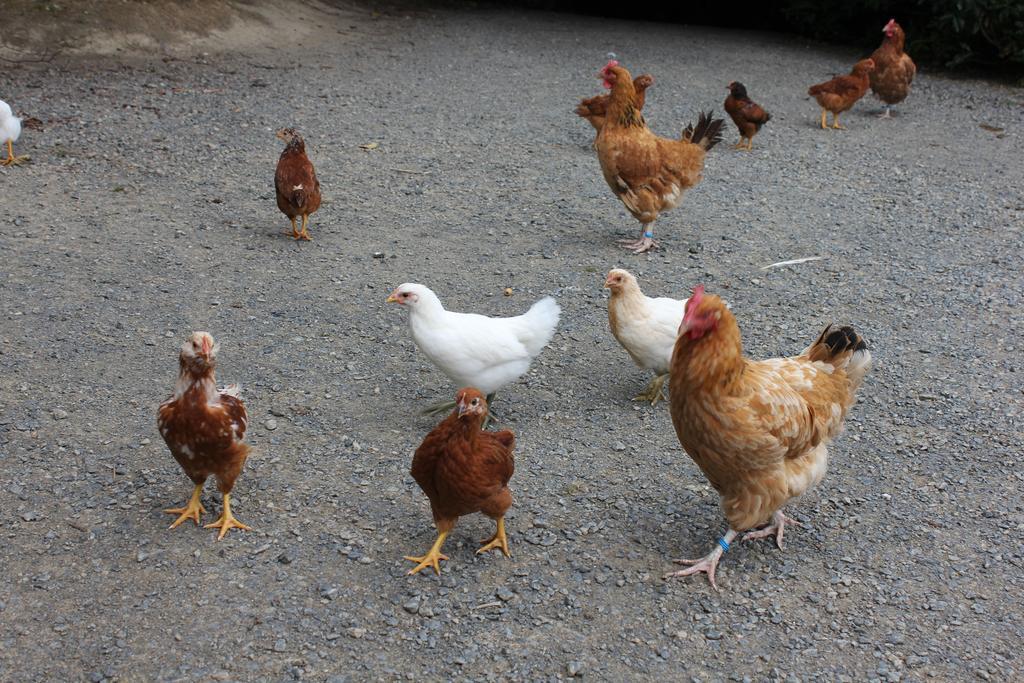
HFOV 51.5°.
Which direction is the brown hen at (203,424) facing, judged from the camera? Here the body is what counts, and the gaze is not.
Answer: toward the camera

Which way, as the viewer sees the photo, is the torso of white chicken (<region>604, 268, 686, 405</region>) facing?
to the viewer's left

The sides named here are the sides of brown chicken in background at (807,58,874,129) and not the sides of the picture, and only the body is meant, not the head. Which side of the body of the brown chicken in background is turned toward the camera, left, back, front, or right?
right

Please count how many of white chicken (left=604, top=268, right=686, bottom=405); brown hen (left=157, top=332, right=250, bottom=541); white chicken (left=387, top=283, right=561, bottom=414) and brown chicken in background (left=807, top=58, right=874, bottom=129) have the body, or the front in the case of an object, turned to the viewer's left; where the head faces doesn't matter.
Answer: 2

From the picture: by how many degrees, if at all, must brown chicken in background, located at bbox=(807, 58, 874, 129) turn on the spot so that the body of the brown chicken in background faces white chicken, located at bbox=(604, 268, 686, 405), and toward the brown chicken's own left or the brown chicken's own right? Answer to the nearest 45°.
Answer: approximately 90° to the brown chicken's own right

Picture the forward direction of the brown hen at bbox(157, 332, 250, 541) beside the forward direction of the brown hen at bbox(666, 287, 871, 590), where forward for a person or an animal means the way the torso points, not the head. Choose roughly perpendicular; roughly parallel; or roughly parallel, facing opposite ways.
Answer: roughly perpendicular

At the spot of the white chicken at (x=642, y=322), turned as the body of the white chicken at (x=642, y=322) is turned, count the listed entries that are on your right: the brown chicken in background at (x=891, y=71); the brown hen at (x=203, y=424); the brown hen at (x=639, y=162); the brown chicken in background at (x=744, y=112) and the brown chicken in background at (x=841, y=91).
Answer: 4

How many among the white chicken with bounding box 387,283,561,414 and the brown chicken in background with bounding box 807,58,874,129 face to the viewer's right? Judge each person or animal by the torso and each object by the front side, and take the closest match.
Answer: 1

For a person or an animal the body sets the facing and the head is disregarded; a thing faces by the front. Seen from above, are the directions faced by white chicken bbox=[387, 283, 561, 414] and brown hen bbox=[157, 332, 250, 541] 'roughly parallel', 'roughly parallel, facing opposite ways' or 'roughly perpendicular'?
roughly perpendicular

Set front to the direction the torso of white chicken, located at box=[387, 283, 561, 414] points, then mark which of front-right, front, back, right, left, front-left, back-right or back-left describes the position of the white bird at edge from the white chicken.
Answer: front-right

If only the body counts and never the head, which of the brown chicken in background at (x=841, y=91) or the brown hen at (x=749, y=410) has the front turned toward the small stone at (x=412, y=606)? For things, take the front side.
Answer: the brown hen

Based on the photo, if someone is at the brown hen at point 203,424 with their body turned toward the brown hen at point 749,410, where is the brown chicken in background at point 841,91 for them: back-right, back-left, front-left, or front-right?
front-left

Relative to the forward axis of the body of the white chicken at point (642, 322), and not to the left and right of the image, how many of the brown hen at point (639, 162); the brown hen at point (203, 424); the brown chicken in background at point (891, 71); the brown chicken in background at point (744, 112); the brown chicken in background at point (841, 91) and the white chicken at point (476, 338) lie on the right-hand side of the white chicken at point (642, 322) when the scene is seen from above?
4

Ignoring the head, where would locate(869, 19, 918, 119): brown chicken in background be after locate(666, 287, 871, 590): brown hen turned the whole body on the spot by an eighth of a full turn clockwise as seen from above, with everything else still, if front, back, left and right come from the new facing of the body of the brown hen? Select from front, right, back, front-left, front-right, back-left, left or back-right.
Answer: right

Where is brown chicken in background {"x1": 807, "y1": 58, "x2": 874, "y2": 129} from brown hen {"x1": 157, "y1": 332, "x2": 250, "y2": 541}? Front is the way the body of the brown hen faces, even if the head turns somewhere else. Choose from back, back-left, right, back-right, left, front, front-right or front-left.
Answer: back-left

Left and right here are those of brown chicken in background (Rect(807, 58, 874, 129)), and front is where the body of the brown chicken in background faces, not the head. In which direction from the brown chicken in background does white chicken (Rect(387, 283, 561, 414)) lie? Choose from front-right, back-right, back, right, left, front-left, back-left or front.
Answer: right

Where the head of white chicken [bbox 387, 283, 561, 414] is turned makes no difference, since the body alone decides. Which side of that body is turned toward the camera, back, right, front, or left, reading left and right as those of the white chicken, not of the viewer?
left

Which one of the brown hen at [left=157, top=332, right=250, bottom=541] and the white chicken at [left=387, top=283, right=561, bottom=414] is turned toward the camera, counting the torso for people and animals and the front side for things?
the brown hen

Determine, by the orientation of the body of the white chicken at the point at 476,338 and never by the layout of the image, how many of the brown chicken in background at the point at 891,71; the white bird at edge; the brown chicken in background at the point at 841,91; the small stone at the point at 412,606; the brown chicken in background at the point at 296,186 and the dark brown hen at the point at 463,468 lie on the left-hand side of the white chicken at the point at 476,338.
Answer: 2
